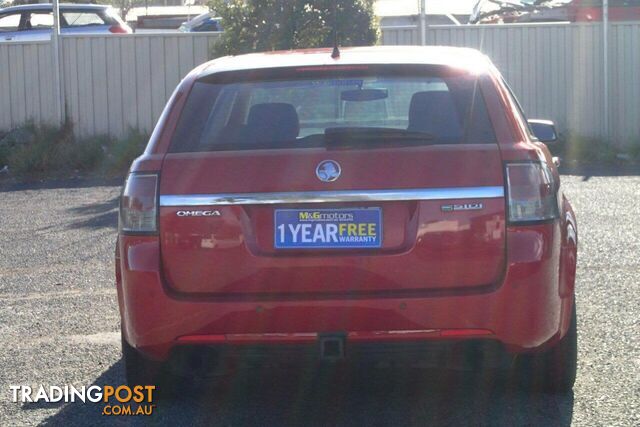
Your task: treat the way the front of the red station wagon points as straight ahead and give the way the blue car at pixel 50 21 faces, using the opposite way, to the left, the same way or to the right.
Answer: to the left

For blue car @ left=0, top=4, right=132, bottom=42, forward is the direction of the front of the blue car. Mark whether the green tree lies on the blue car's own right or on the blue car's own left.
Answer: on the blue car's own left

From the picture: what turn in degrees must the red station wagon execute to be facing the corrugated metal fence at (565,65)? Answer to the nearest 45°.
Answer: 0° — it already faces it

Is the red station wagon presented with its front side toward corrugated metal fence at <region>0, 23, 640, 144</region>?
yes

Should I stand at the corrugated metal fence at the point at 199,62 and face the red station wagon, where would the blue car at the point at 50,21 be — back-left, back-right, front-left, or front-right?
back-right

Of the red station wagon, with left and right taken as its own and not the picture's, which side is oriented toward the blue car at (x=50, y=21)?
front

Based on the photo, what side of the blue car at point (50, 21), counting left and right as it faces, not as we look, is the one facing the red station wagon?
left

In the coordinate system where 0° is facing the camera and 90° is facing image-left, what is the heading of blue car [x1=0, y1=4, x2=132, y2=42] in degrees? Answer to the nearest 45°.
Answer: approximately 90°

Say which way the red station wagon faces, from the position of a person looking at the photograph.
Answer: facing away from the viewer

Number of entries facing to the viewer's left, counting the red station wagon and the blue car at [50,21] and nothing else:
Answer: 1

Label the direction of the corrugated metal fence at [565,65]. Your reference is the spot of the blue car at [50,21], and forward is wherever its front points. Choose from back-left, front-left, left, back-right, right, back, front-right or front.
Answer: back-left

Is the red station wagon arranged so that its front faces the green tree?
yes
